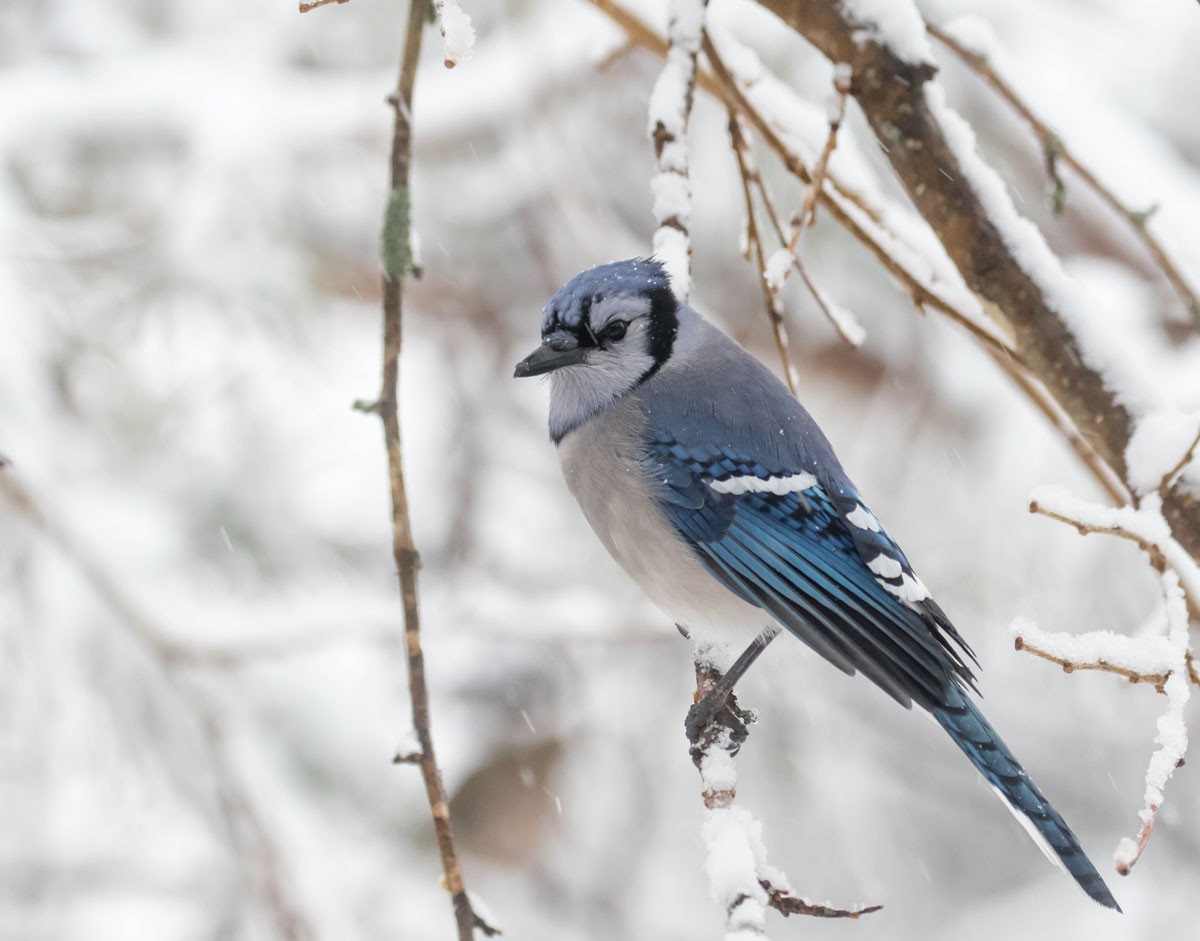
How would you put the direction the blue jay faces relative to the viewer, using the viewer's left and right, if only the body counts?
facing to the left of the viewer

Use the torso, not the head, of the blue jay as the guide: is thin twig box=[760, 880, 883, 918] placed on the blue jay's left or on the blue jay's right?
on the blue jay's left
